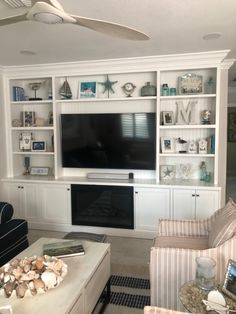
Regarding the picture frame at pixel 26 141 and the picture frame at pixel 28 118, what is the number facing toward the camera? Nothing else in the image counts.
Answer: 2

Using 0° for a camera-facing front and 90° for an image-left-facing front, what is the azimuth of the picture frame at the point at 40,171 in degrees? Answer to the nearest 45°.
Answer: approximately 0°

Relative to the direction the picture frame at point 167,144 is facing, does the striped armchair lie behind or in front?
in front

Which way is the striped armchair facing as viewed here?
to the viewer's left

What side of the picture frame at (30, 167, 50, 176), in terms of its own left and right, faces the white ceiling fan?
front

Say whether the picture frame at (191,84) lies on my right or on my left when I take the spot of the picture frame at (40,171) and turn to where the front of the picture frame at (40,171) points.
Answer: on my left

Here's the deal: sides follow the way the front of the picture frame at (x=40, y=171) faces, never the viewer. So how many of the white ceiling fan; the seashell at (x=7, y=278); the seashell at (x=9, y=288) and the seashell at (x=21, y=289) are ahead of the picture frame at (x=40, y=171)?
4

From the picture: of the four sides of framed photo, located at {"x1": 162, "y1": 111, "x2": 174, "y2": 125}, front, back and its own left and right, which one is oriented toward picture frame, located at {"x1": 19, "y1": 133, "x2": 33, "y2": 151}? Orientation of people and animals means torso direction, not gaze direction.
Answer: right

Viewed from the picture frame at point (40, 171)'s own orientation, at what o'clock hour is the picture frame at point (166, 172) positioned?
the picture frame at point (166, 172) is roughly at 10 o'clock from the picture frame at point (40, 171).

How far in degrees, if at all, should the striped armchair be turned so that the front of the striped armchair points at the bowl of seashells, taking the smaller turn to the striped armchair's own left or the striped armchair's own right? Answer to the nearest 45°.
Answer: approximately 45° to the striped armchair's own left
